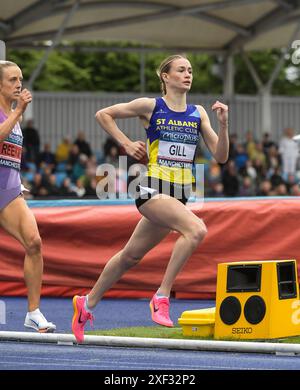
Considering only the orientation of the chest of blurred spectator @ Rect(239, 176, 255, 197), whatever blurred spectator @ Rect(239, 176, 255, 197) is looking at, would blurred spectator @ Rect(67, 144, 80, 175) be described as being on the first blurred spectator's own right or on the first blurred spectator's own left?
on the first blurred spectator's own right

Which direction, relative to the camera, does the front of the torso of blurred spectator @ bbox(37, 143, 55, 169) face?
toward the camera

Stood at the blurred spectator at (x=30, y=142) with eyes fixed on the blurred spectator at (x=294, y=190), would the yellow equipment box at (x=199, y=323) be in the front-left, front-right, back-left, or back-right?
front-right

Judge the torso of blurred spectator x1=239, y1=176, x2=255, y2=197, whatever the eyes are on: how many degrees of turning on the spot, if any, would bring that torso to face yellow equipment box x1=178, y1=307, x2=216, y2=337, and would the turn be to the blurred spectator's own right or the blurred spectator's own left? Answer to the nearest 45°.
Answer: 0° — they already face it

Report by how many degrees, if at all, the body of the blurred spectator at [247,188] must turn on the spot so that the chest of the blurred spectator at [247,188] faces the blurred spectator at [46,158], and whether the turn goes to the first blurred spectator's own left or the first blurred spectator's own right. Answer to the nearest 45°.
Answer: approximately 90° to the first blurred spectator's own right

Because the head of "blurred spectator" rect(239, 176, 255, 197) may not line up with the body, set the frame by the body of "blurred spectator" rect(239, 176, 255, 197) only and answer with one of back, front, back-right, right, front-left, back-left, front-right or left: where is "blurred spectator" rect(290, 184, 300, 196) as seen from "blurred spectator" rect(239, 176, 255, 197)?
left

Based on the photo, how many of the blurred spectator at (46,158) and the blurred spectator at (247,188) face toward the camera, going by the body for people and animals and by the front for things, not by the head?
2

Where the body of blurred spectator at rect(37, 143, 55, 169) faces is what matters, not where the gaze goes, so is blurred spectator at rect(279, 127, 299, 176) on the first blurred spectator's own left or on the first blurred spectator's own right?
on the first blurred spectator's own left
